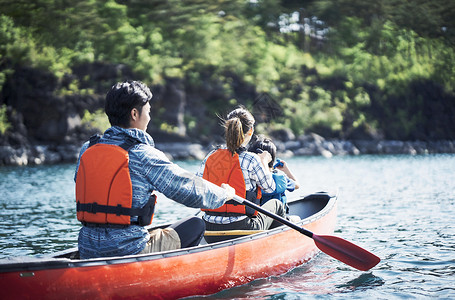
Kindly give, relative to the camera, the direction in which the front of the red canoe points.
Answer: facing away from the viewer and to the right of the viewer

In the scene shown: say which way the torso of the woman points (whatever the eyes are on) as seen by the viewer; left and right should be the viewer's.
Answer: facing away from the viewer and to the right of the viewer

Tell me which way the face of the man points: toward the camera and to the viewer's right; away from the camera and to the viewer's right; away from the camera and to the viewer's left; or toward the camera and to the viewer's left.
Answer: away from the camera and to the viewer's right

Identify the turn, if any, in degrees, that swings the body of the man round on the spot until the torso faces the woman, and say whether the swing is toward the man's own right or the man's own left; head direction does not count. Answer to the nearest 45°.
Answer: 0° — they already face them

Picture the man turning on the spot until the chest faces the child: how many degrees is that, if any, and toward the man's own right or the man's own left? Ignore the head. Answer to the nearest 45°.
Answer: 0° — they already face them

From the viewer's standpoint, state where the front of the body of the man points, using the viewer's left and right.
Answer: facing away from the viewer and to the right of the viewer

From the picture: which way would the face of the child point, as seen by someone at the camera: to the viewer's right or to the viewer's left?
to the viewer's right
